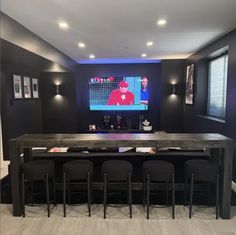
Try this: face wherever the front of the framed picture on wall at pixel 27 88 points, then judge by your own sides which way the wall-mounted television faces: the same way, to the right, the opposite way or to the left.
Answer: to the right

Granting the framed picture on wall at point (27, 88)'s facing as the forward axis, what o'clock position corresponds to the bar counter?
The bar counter is roughly at 1 o'clock from the framed picture on wall.

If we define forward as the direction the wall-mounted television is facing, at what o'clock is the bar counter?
The bar counter is roughly at 12 o'clock from the wall-mounted television.

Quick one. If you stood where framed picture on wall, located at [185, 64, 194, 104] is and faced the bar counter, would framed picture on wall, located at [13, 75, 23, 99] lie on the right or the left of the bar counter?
right

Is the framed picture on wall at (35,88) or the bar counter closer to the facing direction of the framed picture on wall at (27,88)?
the bar counter

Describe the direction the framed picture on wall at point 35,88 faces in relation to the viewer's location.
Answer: facing the viewer and to the right of the viewer

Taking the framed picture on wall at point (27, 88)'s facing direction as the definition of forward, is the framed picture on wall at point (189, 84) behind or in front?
in front

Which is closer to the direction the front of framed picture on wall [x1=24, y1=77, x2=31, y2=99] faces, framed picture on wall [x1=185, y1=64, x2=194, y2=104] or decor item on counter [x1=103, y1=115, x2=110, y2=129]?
the framed picture on wall

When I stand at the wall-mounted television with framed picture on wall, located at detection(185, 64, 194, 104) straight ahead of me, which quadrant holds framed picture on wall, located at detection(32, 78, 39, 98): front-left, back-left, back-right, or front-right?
back-right

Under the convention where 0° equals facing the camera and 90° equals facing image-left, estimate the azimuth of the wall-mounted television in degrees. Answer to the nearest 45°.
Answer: approximately 0°
